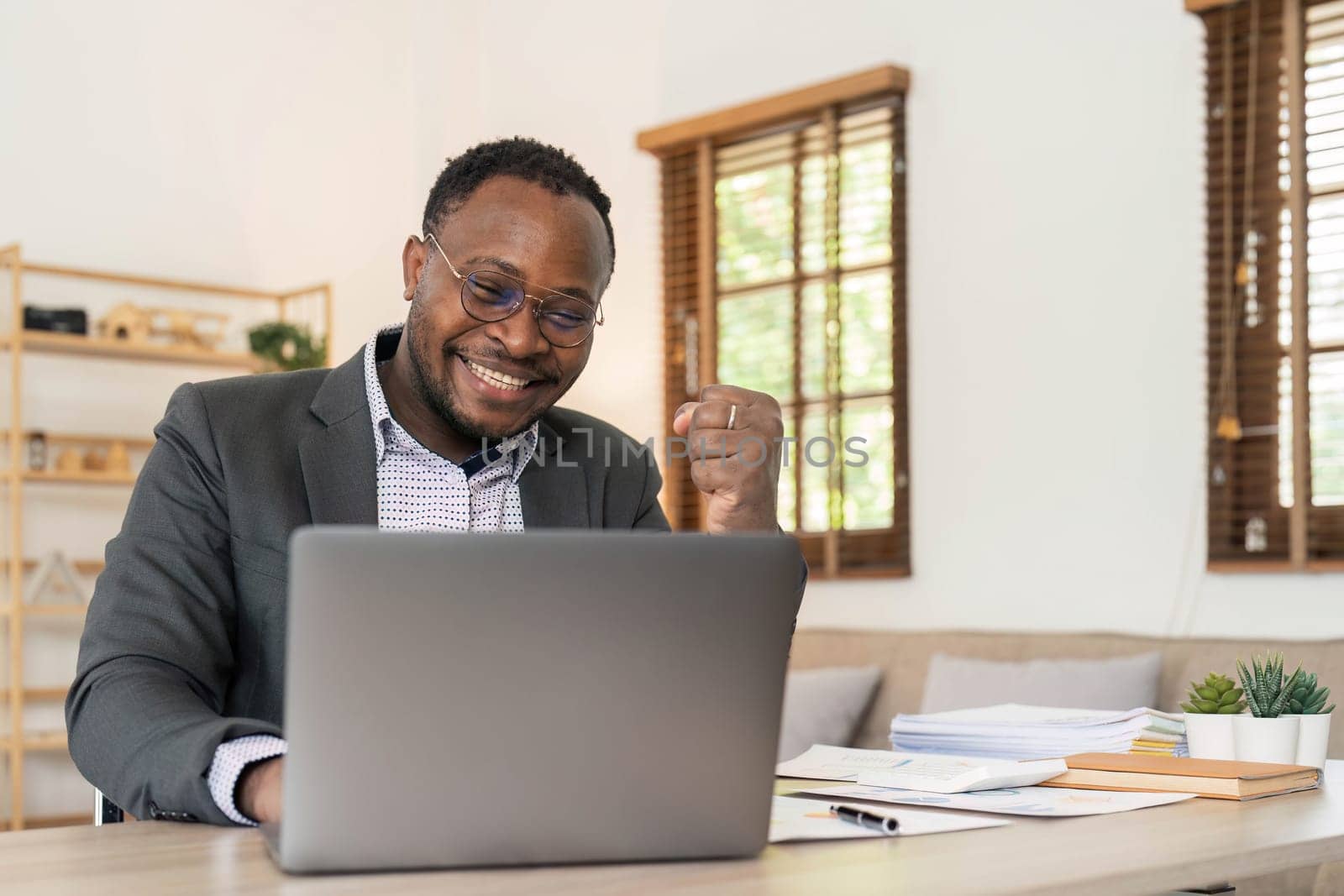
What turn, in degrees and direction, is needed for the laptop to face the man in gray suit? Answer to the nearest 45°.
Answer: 0° — it already faces them

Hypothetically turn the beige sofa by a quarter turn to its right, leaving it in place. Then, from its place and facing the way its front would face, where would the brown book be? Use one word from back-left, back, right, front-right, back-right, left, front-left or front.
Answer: left

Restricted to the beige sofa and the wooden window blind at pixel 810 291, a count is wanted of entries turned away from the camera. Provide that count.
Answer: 0

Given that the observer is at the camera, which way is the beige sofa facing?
facing the viewer

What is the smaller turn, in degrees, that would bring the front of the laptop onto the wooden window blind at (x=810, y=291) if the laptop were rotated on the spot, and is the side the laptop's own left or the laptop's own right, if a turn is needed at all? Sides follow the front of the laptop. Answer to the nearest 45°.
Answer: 0° — it already faces it

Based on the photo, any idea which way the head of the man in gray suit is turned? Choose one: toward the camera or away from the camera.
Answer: toward the camera

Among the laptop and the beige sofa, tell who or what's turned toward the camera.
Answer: the beige sofa

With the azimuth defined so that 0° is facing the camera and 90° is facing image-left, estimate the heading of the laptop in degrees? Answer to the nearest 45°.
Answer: approximately 180°

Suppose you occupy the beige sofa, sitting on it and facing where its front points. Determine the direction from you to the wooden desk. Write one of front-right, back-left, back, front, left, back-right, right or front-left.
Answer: front

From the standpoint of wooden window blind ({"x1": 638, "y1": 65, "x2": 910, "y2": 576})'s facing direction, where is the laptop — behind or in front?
in front

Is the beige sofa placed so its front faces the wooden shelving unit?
no

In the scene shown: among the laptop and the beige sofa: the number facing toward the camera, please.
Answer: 1

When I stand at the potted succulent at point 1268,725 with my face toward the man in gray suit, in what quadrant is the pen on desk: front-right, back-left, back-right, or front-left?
front-left

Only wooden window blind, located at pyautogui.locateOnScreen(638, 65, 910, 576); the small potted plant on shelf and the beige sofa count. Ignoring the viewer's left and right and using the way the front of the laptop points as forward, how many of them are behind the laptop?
0

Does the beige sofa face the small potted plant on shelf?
no

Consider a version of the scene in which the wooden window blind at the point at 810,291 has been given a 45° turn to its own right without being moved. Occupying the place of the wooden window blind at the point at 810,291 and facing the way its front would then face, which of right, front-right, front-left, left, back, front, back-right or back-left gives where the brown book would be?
left

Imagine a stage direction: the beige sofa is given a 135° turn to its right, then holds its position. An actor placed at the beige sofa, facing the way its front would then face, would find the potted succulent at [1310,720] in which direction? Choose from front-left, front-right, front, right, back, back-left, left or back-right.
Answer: back-left

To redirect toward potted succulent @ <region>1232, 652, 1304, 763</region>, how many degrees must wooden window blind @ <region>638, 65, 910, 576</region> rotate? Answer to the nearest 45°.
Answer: approximately 45° to its left

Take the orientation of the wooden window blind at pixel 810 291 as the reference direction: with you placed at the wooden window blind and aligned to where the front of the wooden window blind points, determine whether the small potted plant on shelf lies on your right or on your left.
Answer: on your right

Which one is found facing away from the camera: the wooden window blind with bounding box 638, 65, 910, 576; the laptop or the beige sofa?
the laptop
